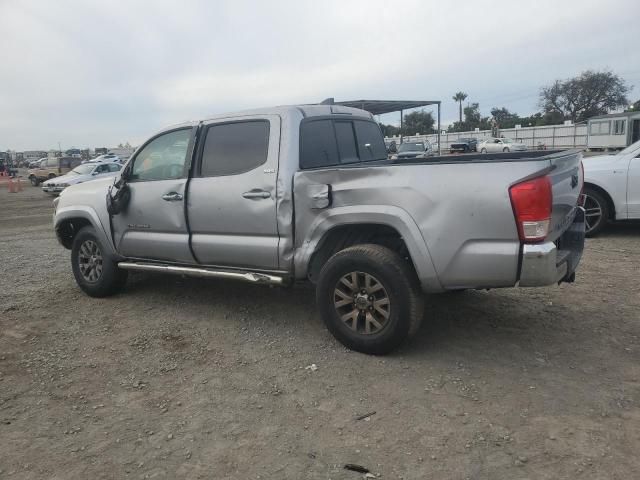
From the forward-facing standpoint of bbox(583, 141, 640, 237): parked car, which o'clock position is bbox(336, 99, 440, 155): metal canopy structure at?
The metal canopy structure is roughly at 2 o'clock from the parked car.

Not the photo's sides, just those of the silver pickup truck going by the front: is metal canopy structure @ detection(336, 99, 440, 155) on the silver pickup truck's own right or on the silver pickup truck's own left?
on the silver pickup truck's own right

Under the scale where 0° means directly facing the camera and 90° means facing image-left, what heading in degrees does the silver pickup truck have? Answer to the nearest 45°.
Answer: approximately 135°

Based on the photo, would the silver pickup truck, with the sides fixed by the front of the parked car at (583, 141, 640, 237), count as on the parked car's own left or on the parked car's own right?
on the parked car's own left

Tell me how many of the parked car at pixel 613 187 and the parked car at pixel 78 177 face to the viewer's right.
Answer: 0

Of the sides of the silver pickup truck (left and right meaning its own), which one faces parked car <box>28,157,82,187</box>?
front

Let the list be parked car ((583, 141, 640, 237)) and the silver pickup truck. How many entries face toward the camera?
0

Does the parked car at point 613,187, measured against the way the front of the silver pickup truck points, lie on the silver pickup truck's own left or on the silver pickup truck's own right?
on the silver pickup truck's own right

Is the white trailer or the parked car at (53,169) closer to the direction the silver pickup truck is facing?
the parked car

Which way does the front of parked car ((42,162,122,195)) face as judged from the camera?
facing the viewer and to the left of the viewer

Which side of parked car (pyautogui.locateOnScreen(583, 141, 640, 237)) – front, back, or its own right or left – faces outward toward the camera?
left
